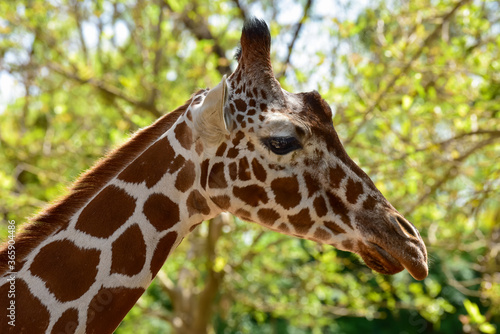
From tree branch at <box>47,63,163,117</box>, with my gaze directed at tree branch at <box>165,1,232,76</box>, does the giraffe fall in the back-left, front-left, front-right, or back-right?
front-right

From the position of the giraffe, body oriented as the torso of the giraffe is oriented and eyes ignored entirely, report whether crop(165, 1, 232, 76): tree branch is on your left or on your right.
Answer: on your left

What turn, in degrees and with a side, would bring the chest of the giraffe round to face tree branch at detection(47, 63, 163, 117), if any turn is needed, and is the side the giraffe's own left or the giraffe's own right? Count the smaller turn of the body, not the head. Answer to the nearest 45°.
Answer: approximately 135° to the giraffe's own left

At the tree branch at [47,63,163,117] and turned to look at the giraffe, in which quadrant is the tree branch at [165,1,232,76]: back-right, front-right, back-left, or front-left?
front-left

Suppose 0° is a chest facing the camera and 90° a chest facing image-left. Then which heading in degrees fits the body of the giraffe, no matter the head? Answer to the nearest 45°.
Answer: approximately 270°
